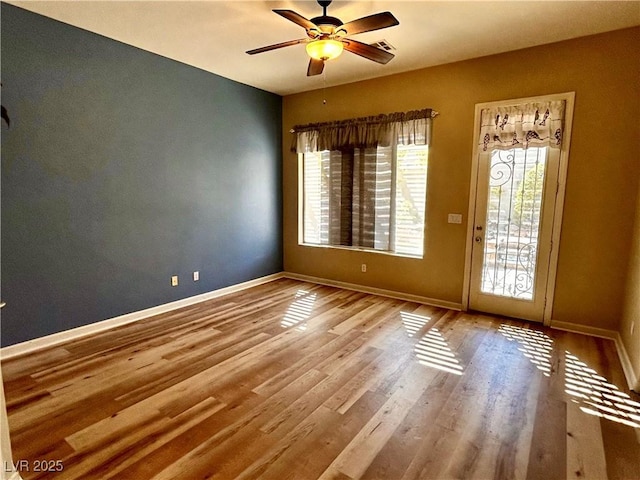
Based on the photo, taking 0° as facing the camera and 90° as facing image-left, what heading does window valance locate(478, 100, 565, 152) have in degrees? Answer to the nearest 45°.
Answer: approximately 45°

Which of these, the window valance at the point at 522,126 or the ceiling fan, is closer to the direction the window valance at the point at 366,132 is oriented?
the ceiling fan

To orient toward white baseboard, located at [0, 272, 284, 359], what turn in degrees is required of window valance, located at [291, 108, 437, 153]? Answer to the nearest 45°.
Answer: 0° — it already faces it

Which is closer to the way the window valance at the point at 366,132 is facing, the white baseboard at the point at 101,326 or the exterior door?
the white baseboard

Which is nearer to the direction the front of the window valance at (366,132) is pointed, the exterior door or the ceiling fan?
the ceiling fan

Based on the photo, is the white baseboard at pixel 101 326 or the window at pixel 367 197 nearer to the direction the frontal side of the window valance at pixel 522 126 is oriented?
the white baseboard

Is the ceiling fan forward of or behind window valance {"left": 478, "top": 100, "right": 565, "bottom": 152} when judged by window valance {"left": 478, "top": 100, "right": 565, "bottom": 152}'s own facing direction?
forward

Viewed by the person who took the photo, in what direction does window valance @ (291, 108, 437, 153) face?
facing the viewer and to the left of the viewer

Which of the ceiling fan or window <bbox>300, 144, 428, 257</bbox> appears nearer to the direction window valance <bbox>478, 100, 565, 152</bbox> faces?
the ceiling fan

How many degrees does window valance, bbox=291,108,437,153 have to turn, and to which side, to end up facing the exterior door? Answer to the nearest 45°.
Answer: approximately 90° to its left

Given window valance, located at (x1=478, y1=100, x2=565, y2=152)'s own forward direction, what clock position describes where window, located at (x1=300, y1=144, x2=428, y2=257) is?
The window is roughly at 2 o'clock from the window valance.

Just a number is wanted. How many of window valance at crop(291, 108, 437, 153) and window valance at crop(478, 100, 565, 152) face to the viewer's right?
0

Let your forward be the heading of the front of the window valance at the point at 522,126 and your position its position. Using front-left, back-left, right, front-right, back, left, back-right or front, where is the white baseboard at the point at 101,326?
front
